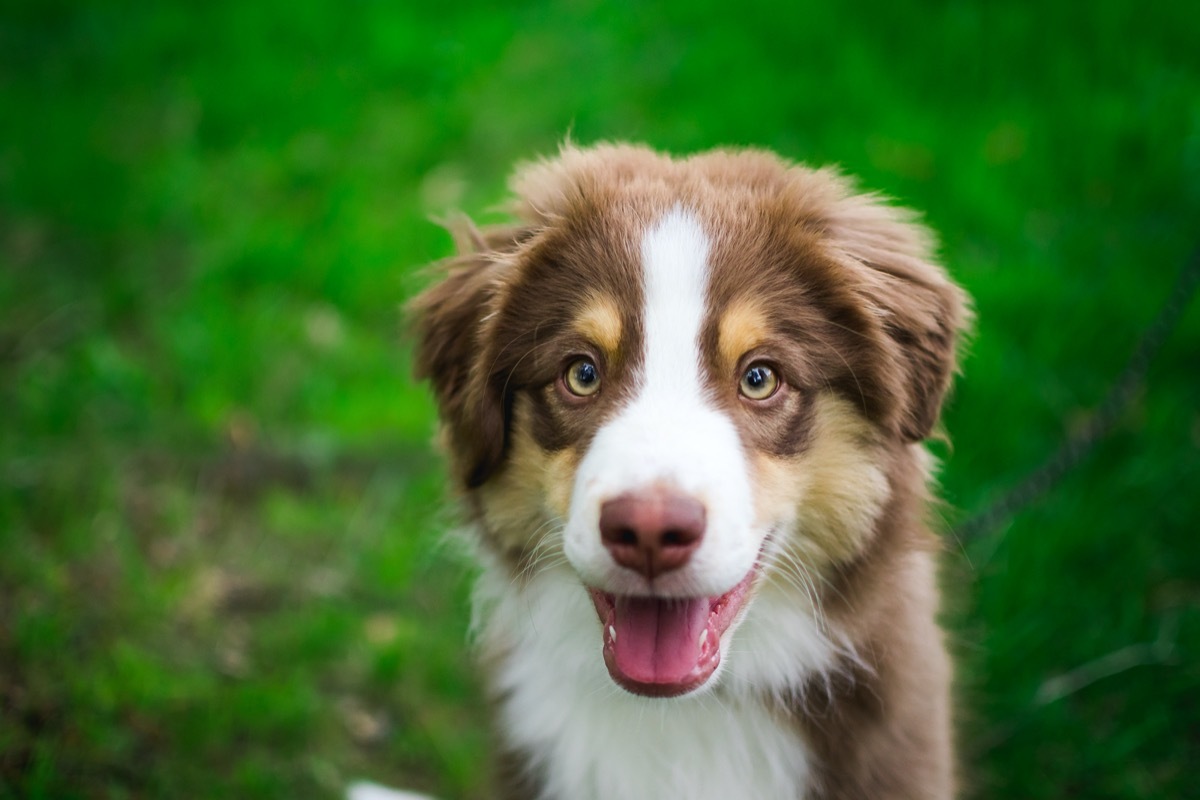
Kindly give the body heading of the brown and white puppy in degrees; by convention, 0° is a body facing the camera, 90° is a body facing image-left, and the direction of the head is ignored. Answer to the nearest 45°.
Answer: approximately 0°
